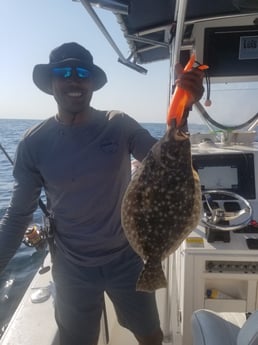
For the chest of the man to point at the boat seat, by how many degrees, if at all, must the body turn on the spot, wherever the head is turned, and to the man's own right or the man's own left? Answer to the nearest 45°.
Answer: approximately 45° to the man's own left

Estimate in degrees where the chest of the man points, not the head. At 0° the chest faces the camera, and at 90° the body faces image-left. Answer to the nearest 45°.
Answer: approximately 0°

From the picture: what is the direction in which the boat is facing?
away from the camera
